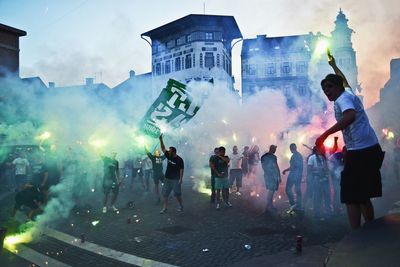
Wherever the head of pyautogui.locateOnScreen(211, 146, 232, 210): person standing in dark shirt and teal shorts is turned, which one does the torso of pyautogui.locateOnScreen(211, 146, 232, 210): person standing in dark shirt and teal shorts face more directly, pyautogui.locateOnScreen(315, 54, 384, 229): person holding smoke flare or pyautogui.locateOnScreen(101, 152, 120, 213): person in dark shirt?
the person holding smoke flare

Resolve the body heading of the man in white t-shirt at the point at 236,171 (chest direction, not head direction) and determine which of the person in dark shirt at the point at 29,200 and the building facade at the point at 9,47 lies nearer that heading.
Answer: the person in dark shirt

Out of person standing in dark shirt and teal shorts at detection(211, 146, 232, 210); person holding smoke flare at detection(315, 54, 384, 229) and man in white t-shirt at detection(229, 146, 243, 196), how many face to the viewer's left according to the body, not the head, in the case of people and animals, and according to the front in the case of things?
1

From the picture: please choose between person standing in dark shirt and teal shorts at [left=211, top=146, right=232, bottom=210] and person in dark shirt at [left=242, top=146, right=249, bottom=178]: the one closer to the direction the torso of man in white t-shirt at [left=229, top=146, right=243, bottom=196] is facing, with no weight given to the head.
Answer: the person standing in dark shirt and teal shorts

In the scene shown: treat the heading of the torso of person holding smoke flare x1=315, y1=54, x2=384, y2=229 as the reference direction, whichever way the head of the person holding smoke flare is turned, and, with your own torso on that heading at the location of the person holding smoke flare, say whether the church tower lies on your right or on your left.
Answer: on your right

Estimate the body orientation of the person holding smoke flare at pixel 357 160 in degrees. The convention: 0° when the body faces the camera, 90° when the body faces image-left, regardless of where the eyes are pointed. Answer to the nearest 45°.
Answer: approximately 90°
